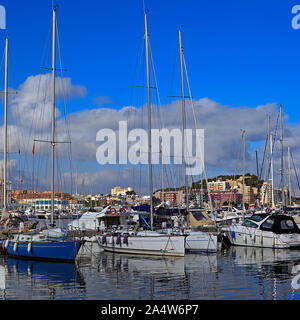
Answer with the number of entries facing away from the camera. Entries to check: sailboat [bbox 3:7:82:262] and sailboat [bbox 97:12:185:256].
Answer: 0

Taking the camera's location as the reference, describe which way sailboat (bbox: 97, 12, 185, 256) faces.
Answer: facing to the right of the viewer

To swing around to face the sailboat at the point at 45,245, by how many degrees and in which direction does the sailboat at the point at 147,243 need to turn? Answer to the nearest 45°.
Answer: approximately 135° to its right
